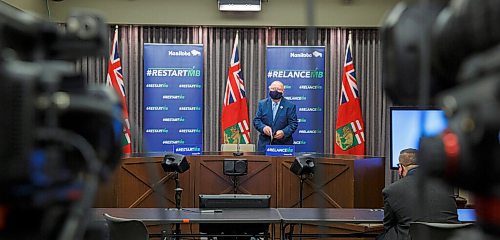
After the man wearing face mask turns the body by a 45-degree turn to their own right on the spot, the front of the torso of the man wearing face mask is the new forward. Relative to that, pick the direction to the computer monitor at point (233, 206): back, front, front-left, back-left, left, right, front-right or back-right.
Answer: front-left

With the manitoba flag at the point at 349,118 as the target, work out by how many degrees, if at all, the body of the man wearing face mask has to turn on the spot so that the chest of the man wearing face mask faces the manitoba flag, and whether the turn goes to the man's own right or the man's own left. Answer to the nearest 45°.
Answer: approximately 135° to the man's own left

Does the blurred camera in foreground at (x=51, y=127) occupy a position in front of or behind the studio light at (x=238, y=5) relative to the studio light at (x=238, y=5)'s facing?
in front

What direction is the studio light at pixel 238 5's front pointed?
toward the camera

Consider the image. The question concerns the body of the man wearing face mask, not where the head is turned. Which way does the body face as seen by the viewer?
toward the camera

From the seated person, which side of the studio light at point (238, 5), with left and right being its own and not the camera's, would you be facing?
front

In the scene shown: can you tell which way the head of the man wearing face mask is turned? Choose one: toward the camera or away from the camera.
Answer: toward the camera

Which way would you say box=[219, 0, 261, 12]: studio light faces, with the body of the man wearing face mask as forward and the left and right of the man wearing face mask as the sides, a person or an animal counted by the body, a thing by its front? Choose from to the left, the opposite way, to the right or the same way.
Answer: the same way

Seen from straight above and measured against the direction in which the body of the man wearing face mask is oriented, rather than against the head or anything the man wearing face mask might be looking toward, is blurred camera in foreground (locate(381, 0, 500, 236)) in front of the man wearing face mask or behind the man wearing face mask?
in front

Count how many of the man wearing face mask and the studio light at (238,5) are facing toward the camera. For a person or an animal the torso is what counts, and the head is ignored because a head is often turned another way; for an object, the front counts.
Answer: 2
